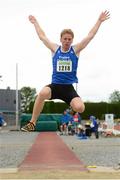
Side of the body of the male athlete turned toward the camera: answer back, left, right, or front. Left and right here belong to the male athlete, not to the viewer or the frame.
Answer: front
